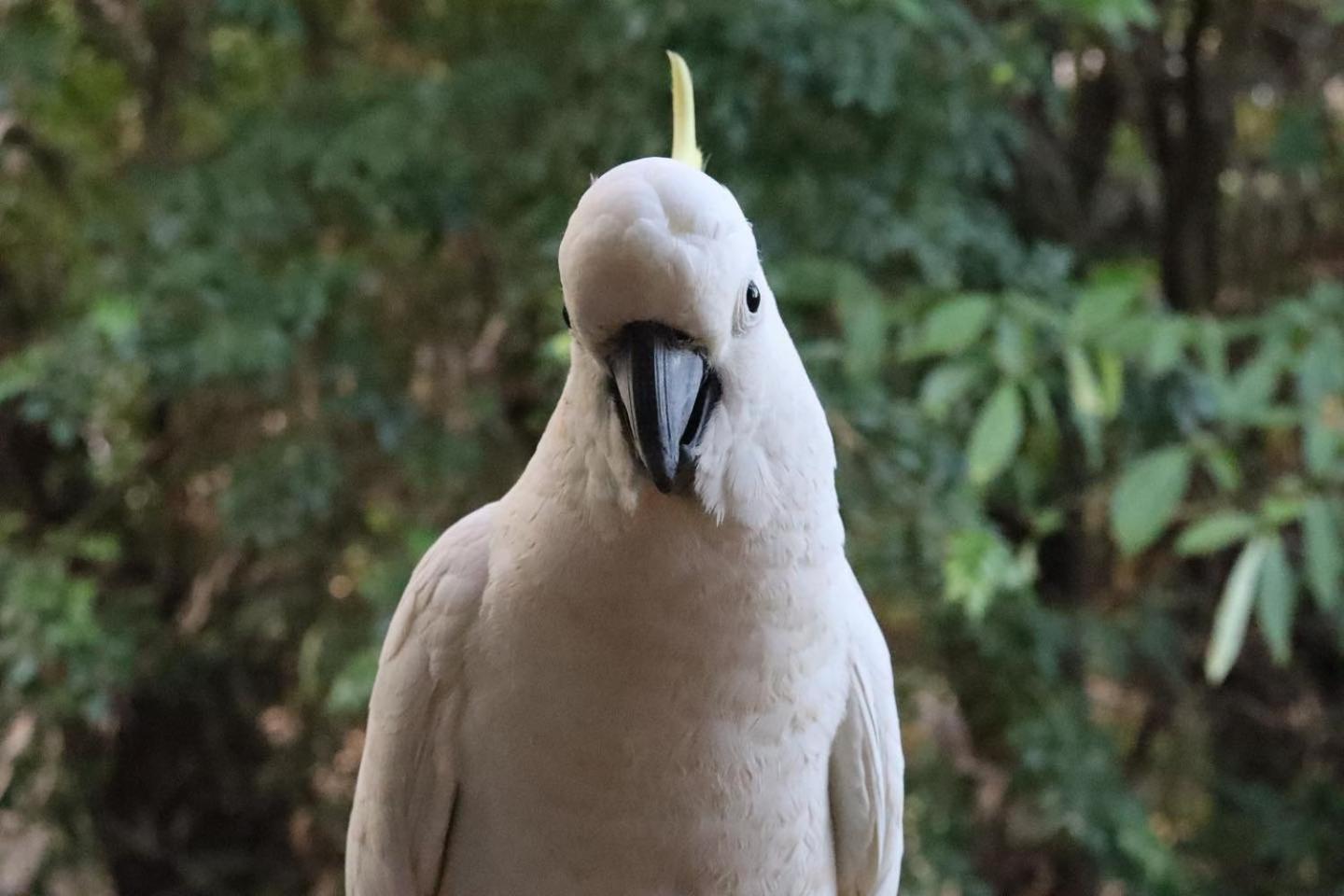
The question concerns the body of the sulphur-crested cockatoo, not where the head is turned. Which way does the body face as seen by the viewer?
toward the camera
